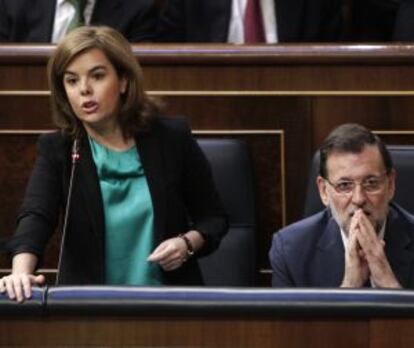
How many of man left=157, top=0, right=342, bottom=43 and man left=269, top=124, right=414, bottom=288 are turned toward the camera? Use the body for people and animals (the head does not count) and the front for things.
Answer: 2

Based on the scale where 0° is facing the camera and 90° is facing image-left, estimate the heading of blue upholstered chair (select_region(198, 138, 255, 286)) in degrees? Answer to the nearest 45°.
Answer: approximately 0°

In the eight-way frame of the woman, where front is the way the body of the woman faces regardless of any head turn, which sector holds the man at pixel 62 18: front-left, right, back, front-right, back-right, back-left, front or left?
back

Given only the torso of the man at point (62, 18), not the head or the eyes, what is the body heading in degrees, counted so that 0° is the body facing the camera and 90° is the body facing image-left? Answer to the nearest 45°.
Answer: approximately 0°
